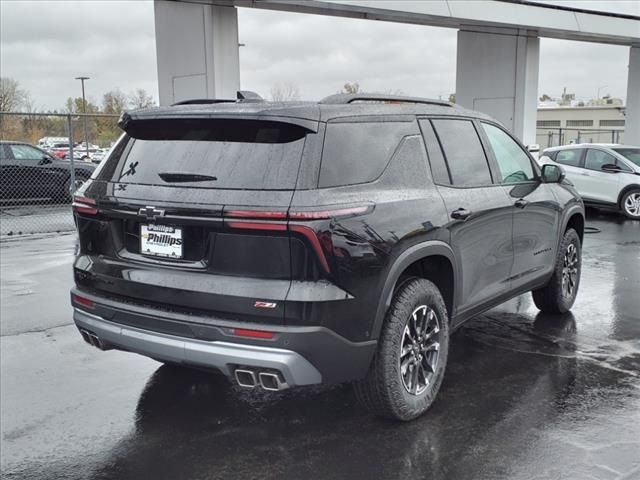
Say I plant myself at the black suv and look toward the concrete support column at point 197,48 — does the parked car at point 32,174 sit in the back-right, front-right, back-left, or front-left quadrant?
front-left

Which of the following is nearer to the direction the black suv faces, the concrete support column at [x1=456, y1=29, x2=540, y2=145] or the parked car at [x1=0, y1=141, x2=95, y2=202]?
the concrete support column

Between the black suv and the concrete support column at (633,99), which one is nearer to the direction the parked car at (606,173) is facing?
the black suv

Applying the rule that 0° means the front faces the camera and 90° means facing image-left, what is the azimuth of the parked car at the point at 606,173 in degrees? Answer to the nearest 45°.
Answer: approximately 315°

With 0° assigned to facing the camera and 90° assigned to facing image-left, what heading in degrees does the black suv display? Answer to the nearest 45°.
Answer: approximately 225°

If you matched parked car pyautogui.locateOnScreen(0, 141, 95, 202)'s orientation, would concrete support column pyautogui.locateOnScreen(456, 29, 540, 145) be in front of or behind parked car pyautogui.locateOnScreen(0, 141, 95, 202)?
in front

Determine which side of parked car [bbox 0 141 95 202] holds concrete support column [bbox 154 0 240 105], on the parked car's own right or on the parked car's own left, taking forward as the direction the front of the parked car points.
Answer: on the parked car's own right

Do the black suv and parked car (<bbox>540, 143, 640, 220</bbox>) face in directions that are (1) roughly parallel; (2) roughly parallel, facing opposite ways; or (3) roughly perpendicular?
roughly perpendicular

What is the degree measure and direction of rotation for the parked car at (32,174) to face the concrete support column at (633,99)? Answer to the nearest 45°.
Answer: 0° — it already faces it
